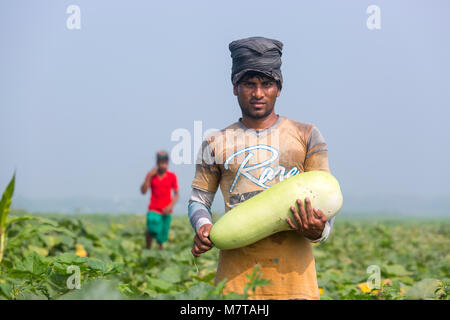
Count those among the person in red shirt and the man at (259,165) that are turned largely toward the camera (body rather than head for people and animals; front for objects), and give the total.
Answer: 2

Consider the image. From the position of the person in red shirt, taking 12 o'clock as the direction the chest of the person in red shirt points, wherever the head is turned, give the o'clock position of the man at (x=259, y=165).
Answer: The man is roughly at 12 o'clock from the person in red shirt.

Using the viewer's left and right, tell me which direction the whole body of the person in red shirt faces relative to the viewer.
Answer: facing the viewer

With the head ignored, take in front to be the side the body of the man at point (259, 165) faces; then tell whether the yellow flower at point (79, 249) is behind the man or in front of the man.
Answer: behind

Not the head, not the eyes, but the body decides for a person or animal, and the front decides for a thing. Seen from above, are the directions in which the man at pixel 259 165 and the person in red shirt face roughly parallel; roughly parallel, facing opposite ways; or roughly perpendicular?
roughly parallel

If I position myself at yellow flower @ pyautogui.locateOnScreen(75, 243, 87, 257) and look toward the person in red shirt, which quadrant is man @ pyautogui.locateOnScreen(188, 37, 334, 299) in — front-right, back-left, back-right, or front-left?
back-right

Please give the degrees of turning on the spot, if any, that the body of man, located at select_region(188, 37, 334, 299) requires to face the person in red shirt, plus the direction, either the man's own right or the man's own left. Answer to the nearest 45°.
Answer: approximately 180°

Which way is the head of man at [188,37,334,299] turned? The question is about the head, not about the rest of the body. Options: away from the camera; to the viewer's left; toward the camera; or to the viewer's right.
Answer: toward the camera

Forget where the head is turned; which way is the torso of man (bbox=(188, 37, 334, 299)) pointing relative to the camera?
toward the camera

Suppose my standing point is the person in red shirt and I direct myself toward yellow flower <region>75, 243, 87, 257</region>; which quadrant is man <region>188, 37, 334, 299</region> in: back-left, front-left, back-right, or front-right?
front-left
